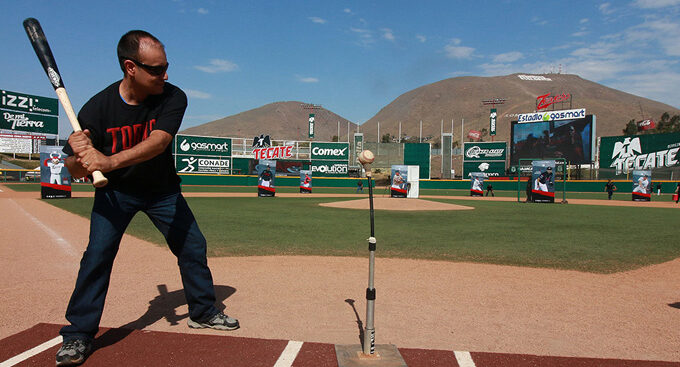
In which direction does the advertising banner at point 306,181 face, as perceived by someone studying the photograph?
facing the viewer

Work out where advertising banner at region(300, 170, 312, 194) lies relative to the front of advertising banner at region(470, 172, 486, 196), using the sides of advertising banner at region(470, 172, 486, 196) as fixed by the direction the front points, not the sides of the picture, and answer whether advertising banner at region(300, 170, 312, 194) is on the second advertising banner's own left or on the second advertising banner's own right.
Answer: on the second advertising banner's own right

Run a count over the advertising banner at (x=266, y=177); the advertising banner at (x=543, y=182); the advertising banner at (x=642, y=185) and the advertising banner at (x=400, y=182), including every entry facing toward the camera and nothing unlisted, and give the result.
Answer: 4

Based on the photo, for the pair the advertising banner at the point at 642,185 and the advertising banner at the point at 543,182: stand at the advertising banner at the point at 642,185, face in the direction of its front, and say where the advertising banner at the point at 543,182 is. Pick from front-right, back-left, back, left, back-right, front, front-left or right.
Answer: front-right

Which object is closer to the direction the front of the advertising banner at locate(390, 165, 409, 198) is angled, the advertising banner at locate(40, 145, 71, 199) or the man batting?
the man batting

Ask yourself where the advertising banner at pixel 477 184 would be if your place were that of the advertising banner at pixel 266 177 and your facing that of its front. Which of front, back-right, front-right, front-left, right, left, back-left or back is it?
left

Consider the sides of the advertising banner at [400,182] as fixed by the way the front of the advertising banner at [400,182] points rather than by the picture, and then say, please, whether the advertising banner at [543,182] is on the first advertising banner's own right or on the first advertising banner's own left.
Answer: on the first advertising banner's own left

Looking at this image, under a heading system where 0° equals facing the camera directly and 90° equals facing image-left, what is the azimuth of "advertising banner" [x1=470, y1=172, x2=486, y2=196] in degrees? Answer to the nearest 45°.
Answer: approximately 0°

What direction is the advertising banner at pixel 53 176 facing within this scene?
toward the camera

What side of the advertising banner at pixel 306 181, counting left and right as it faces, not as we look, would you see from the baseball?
front

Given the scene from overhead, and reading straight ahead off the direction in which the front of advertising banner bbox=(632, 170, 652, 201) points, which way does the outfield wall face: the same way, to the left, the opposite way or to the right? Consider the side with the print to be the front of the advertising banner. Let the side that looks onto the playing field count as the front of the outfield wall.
the same way

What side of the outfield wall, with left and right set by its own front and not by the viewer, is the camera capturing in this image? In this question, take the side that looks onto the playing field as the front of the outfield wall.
front

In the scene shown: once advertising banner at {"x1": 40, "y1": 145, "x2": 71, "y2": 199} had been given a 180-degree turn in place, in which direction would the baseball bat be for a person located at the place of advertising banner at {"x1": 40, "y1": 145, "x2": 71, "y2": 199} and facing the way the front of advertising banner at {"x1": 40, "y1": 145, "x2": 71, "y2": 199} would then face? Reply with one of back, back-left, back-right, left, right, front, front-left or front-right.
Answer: back

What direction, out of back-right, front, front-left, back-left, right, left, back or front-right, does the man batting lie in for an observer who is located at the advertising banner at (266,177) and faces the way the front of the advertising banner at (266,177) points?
front

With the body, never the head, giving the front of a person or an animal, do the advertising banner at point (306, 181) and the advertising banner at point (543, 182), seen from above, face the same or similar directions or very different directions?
same or similar directions

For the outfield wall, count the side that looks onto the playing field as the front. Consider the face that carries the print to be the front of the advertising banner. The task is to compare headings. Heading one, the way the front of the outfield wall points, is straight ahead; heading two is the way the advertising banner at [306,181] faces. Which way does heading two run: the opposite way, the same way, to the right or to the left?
the same way
